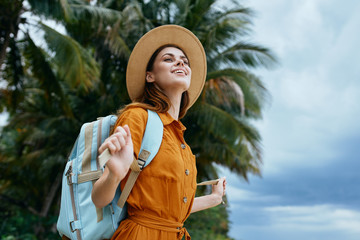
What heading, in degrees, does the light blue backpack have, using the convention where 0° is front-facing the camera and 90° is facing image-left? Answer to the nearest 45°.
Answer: approximately 90°

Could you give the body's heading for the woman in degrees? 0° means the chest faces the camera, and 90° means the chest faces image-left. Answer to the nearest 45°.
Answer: approximately 315°

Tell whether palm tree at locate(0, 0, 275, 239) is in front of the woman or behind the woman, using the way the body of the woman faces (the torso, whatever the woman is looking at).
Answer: behind

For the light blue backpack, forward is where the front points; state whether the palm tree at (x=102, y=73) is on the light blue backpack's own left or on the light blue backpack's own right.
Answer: on the light blue backpack's own right
